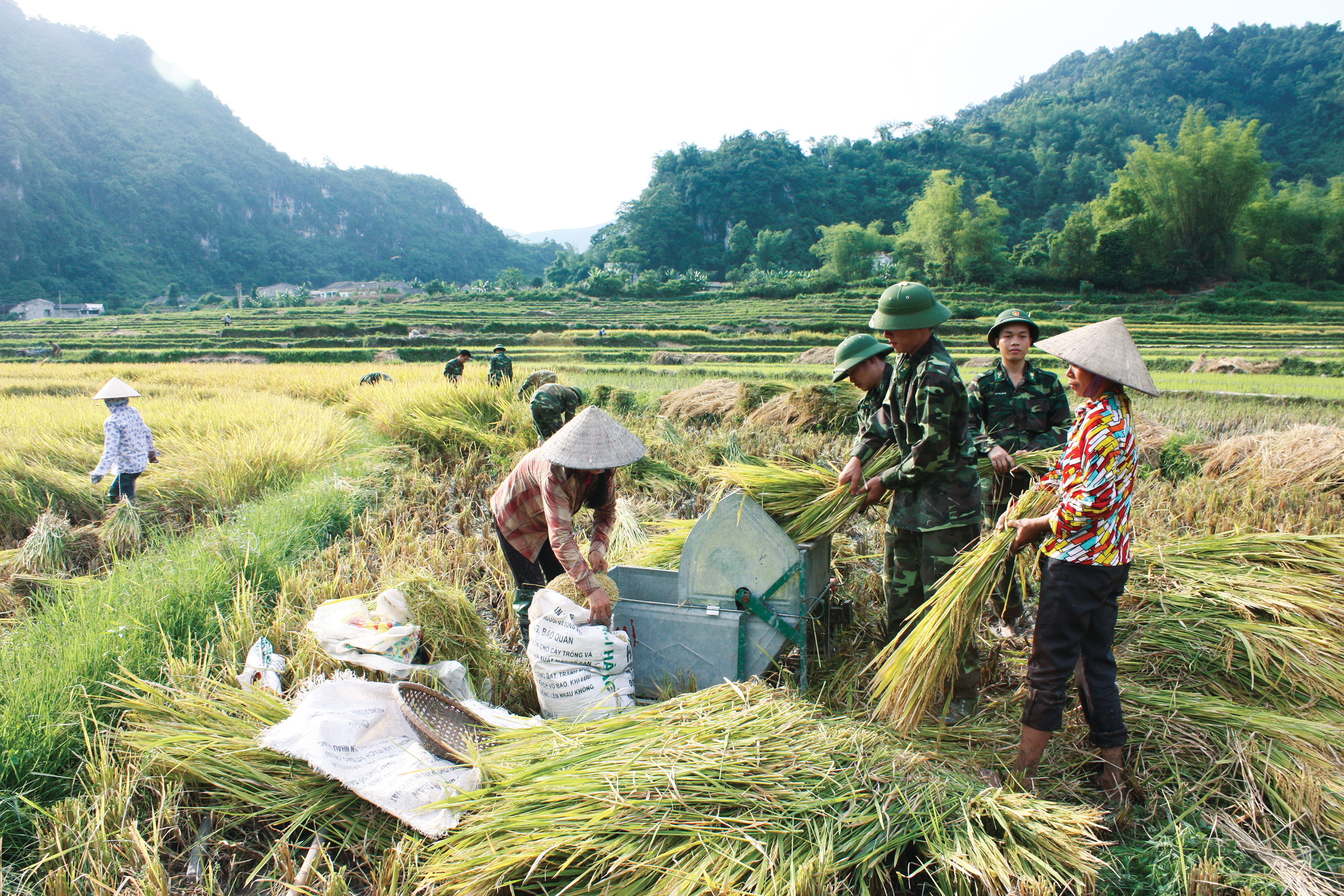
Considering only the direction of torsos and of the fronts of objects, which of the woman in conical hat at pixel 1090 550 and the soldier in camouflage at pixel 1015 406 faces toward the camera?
the soldier in camouflage

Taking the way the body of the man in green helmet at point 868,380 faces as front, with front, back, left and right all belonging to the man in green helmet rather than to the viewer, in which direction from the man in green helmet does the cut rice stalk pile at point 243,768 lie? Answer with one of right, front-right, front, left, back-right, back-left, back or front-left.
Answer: front-left

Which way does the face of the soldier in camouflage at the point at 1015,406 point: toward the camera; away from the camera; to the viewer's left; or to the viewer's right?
toward the camera

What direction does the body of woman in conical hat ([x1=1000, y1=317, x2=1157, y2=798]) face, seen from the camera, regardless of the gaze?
to the viewer's left

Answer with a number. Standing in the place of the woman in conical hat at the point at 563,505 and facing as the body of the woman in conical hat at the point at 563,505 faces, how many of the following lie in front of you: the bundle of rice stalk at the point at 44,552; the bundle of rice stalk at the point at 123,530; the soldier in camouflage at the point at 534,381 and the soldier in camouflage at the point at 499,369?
0

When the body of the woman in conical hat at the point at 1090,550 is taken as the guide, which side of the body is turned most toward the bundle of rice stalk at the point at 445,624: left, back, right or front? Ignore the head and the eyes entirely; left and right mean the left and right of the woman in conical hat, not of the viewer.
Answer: front

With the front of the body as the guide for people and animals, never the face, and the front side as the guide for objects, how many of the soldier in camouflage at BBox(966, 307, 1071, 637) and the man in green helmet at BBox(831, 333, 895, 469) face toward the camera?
1

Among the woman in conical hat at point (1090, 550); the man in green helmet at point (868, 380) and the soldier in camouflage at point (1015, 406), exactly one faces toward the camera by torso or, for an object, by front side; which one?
the soldier in camouflage

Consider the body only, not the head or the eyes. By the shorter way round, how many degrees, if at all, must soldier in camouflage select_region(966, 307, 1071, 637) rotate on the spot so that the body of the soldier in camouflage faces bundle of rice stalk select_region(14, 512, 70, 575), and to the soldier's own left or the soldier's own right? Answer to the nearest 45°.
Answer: approximately 90° to the soldier's own right

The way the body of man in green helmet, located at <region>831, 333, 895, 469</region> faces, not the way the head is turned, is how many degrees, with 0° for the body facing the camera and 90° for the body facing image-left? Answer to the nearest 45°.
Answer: approximately 90°

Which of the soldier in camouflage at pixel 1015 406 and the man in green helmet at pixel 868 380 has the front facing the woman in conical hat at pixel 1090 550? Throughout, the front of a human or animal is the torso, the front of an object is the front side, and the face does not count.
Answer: the soldier in camouflage

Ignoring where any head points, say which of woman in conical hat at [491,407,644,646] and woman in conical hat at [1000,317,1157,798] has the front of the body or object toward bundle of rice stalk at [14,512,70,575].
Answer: woman in conical hat at [1000,317,1157,798]

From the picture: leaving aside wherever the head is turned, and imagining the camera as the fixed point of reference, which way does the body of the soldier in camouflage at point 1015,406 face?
toward the camera

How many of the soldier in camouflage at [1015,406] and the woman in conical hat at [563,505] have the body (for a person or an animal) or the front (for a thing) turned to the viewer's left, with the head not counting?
0

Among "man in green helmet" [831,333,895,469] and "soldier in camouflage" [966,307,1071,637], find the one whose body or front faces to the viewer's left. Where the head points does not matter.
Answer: the man in green helmet

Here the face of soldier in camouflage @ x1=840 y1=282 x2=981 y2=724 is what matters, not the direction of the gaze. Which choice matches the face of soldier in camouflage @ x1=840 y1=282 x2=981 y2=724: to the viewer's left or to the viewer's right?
to the viewer's left

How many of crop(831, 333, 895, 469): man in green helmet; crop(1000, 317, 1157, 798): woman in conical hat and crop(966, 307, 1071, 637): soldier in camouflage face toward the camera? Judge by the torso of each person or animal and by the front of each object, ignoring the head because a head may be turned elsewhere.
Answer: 1

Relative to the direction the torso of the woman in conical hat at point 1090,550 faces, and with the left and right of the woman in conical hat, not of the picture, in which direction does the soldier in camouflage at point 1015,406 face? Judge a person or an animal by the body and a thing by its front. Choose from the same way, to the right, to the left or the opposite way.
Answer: to the left

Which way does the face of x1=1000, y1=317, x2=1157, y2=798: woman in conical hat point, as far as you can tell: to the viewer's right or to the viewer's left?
to the viewer's left

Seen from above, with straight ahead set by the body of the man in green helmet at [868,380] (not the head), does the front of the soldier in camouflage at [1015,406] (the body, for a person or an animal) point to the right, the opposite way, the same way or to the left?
to the left
